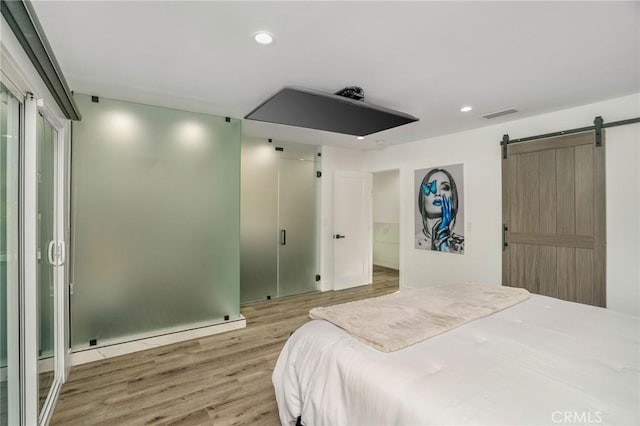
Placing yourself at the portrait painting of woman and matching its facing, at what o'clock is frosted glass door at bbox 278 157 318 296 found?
The frosted glass door is roughly at 1 o'clock from the portrait painting of woman.

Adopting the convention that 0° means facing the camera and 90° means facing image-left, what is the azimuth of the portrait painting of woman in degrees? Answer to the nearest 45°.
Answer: approximately 45°

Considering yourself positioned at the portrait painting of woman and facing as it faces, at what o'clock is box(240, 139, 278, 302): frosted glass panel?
The frosted glass panel is roughly at 1 o'clock from the portrait painting of woman.

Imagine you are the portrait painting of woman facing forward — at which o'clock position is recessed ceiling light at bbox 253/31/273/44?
The recessed ceiling light is roughly at 11 o'clock from the portrait painting of woman.

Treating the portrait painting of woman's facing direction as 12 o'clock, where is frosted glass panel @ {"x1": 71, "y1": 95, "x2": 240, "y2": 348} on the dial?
The frosted glass panel is roughly at 12 o'clock from the portrait painting of woman.

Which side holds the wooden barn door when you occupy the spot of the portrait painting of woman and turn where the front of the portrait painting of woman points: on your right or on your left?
on your left

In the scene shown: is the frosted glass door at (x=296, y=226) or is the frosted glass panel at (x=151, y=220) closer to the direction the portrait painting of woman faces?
the frosted glass panel

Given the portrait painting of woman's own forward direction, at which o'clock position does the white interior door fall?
The white interior door is roughly at 2 o'clock from the portrait painting of woman.
